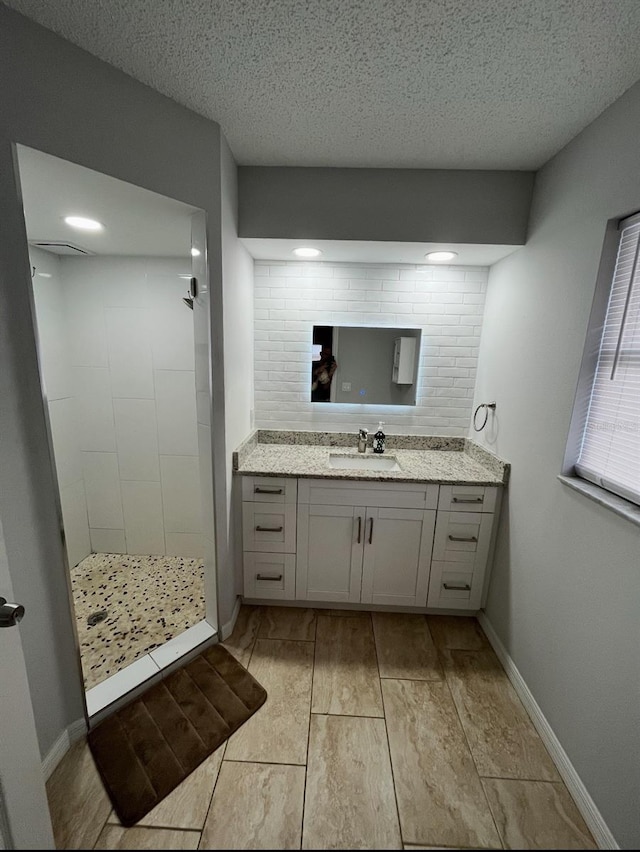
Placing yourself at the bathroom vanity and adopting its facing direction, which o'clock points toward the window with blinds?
The window with blinds is roughly at 10 o'clock from the bathroom vanity.

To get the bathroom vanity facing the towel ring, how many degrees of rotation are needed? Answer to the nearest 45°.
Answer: approximately 135° to its left

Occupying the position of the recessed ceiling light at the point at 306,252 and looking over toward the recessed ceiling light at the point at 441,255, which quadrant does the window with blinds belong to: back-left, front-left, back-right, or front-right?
front-right

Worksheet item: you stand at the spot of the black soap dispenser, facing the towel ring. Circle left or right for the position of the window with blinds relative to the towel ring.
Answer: right

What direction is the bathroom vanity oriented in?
toward the camera
